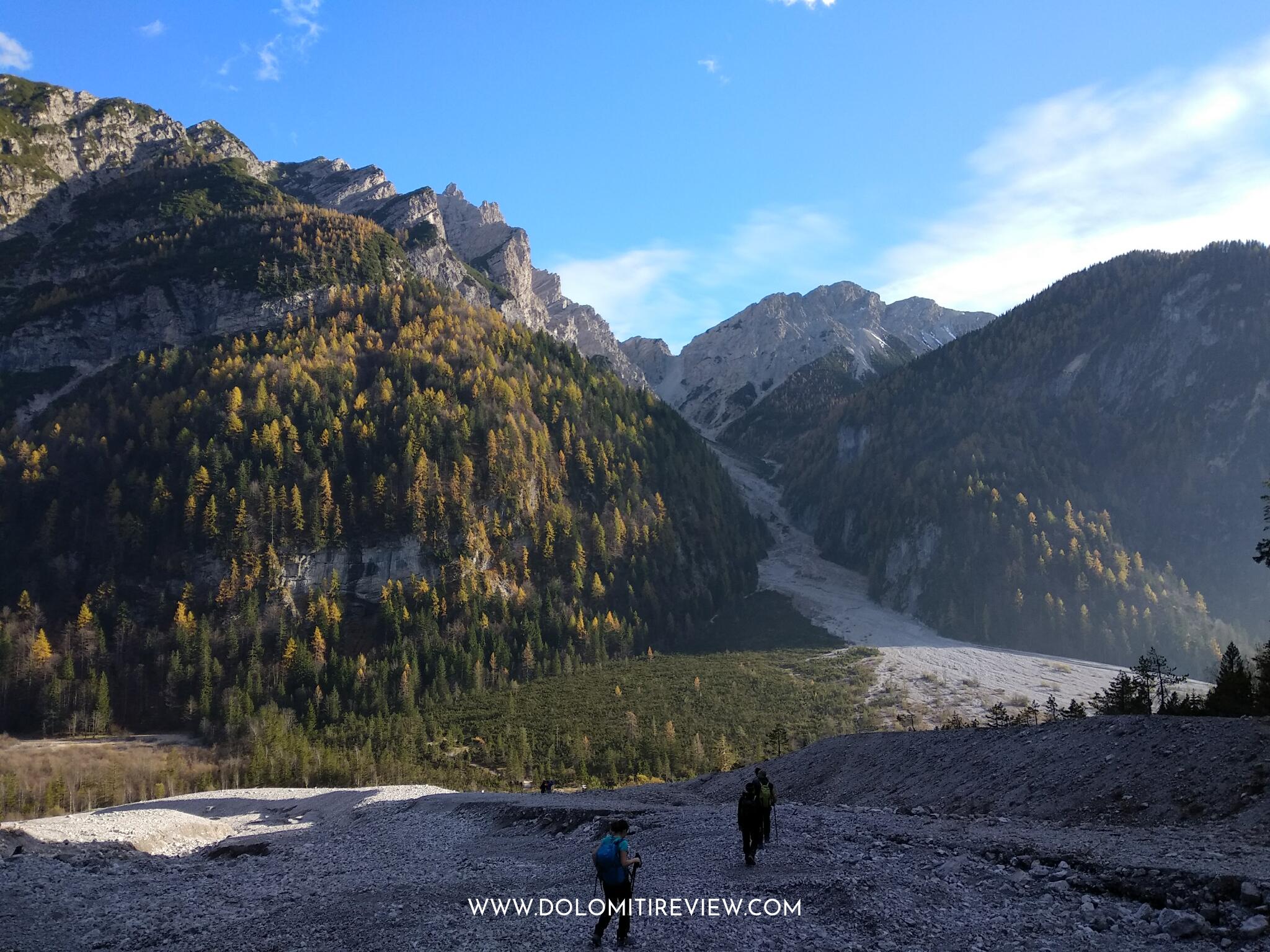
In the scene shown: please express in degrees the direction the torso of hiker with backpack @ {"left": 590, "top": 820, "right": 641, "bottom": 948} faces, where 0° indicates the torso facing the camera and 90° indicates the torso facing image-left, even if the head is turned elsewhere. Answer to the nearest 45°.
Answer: approximately 225°

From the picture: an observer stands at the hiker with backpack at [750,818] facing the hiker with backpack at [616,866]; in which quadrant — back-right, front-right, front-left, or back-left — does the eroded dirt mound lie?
back-left

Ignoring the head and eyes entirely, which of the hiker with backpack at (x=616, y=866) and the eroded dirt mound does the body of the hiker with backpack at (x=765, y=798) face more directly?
the eroded dirt mound

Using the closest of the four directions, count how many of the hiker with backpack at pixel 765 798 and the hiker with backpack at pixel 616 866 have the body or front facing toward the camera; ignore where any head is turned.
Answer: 0

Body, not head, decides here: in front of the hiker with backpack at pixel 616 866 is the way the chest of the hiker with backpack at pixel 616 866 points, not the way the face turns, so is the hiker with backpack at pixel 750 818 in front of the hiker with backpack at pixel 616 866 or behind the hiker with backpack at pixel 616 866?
in front

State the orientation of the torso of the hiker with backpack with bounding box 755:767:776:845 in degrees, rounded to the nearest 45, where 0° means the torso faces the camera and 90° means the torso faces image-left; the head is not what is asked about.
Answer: approximately 180°

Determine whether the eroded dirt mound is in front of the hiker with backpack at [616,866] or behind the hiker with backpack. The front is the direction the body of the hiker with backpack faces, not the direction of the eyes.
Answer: in front
